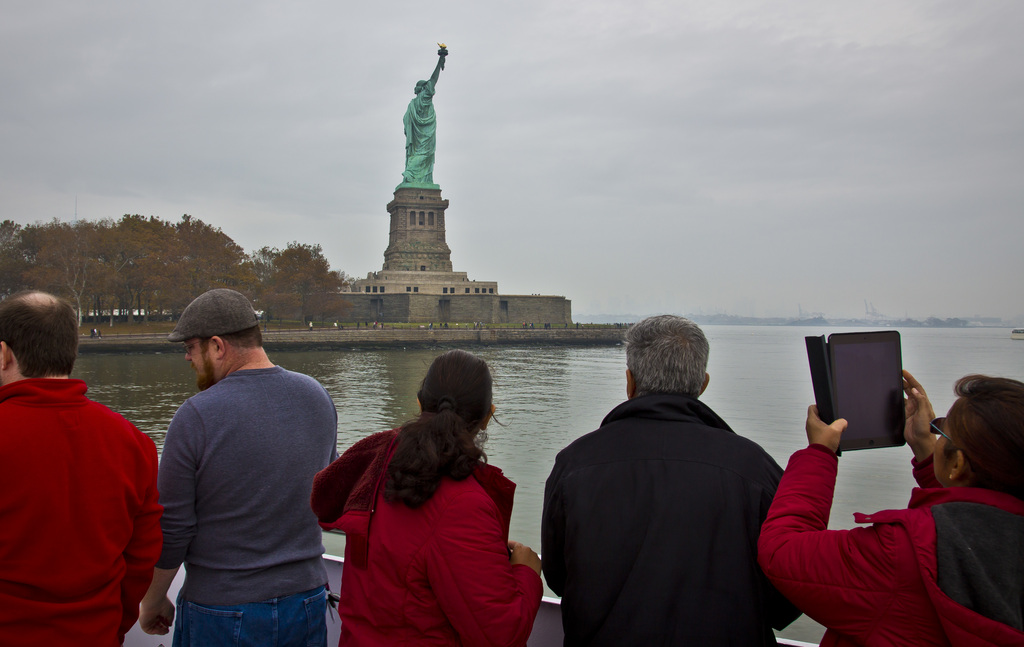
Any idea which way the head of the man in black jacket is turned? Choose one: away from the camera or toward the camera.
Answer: away from the camera

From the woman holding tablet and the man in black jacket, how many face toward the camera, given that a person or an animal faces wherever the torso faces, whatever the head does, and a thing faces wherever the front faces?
0

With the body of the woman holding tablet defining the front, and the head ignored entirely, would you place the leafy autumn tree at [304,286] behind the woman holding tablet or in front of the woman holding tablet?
in front

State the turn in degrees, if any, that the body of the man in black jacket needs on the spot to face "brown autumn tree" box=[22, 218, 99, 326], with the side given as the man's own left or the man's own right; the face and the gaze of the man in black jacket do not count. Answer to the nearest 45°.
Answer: approximately 45° to the man's own left

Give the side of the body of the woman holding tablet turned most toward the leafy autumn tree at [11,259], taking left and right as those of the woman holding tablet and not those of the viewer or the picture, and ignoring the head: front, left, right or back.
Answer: front

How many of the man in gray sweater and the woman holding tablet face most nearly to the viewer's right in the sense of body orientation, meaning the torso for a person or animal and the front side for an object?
0

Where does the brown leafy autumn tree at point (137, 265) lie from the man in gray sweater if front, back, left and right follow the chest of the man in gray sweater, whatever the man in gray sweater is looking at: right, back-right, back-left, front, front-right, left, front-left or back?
front-right

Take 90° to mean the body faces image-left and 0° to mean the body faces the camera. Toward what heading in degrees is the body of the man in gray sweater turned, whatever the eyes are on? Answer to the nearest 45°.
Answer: approximately 135°

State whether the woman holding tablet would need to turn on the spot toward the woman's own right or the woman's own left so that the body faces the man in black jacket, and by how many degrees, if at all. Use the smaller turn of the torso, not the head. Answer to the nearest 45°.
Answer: approximately 45° to the woman's own left

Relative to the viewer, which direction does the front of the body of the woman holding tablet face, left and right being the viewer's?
facing away from the viewer and to the left of the viewer

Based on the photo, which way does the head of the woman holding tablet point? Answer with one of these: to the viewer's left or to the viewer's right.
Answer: to the viewer's left

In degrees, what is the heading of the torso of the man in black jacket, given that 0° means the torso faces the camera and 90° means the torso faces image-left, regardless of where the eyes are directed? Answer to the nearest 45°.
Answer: approximately 180°
